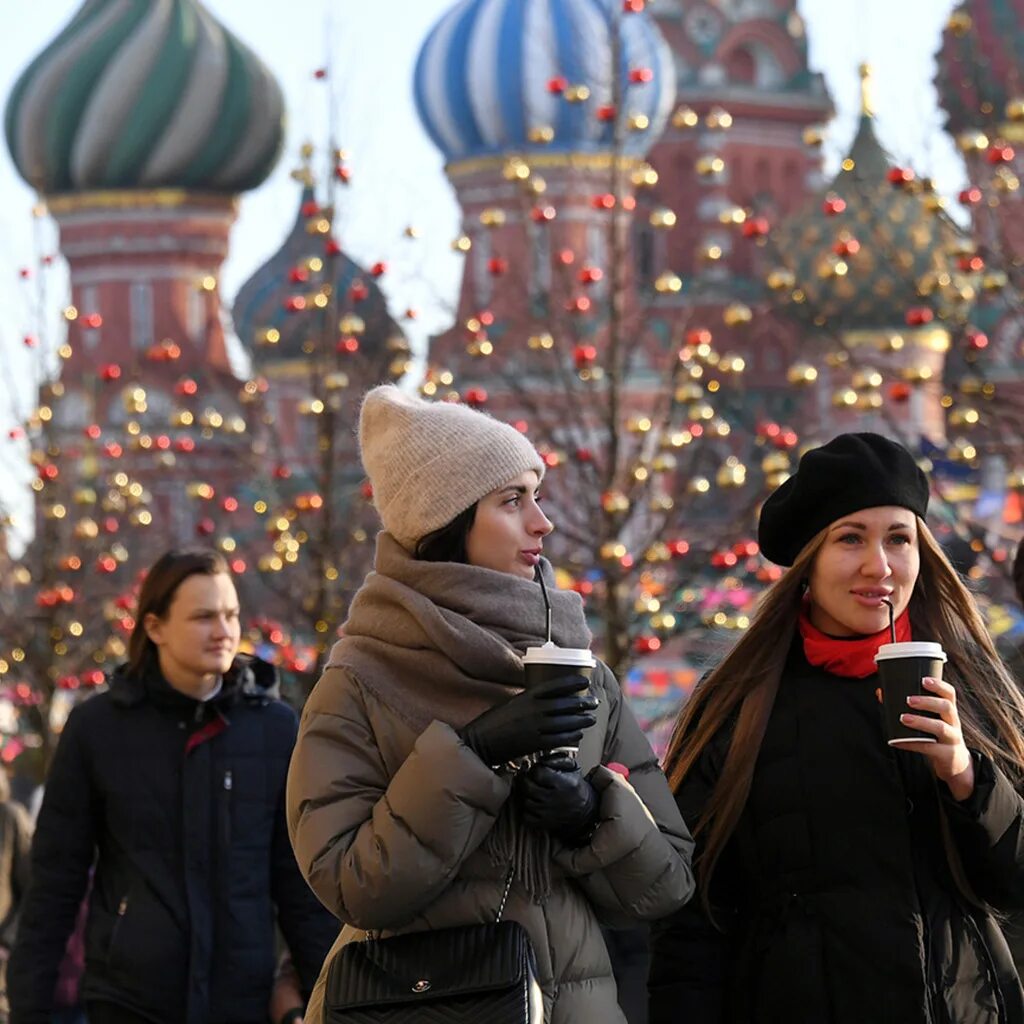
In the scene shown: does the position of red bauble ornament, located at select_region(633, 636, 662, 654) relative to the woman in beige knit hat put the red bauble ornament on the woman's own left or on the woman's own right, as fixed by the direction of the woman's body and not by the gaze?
on the woman's own left

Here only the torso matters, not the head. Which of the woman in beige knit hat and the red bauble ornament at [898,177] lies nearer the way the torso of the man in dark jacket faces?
the woman in beige knit hat

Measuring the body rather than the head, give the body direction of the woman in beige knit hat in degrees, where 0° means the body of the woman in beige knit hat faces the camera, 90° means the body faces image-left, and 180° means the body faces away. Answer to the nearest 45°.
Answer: approximately 315°

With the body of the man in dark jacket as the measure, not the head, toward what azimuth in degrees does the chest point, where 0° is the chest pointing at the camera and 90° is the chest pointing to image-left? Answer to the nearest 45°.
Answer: approximately 315°

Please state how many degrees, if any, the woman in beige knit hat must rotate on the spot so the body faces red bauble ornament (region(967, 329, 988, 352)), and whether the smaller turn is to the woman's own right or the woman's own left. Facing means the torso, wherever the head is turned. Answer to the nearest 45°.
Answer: approximately 135° to the woman's own left

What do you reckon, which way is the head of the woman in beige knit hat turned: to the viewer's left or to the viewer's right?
to the viewer's right

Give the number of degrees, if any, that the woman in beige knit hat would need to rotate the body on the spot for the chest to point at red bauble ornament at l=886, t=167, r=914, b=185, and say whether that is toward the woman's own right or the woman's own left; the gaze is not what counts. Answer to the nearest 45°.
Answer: approximately 135° to the woman's own left

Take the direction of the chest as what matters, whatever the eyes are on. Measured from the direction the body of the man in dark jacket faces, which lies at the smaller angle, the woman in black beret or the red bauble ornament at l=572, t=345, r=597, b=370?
the woman in black beret

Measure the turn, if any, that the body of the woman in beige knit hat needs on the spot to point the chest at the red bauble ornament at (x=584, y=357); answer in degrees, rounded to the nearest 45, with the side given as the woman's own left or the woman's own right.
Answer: approximately 135° to the woman's own left
